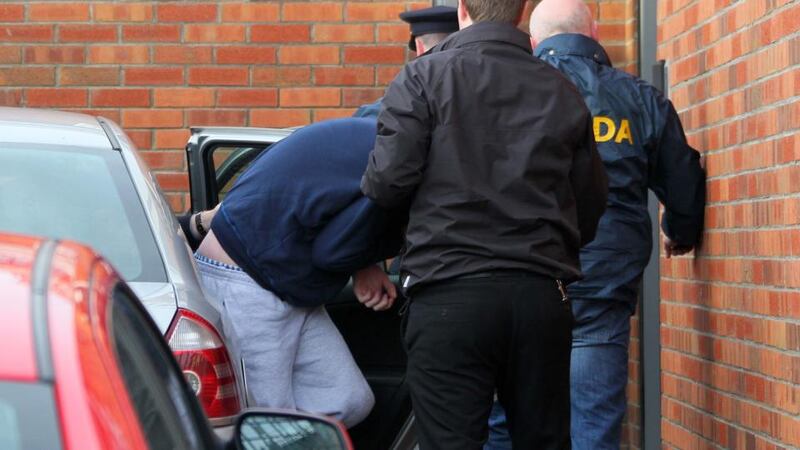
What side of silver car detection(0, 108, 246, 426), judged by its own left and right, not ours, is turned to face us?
back

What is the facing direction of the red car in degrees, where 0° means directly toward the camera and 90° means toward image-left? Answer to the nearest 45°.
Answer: approximately 180°

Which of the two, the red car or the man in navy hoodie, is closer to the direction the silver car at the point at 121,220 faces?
the man in navy hoodie

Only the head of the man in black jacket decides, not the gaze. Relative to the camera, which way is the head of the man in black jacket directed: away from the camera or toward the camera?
away from the camera

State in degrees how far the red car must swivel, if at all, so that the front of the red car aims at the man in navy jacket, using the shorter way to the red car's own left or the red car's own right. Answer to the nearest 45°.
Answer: approximately 45° to the red car's own right

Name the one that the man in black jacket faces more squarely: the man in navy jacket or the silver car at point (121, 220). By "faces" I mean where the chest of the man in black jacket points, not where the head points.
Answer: the man in navy jacket

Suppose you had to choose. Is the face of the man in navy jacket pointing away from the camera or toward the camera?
away from the camera

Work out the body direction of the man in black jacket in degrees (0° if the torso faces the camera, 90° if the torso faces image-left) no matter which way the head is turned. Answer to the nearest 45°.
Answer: approximately 180°

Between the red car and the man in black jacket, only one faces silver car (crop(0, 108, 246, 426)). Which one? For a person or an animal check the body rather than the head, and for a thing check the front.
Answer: the red car

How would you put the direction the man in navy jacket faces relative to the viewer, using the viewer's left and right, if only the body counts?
facing away from the viewer

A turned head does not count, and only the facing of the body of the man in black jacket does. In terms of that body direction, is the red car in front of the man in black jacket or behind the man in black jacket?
behind
